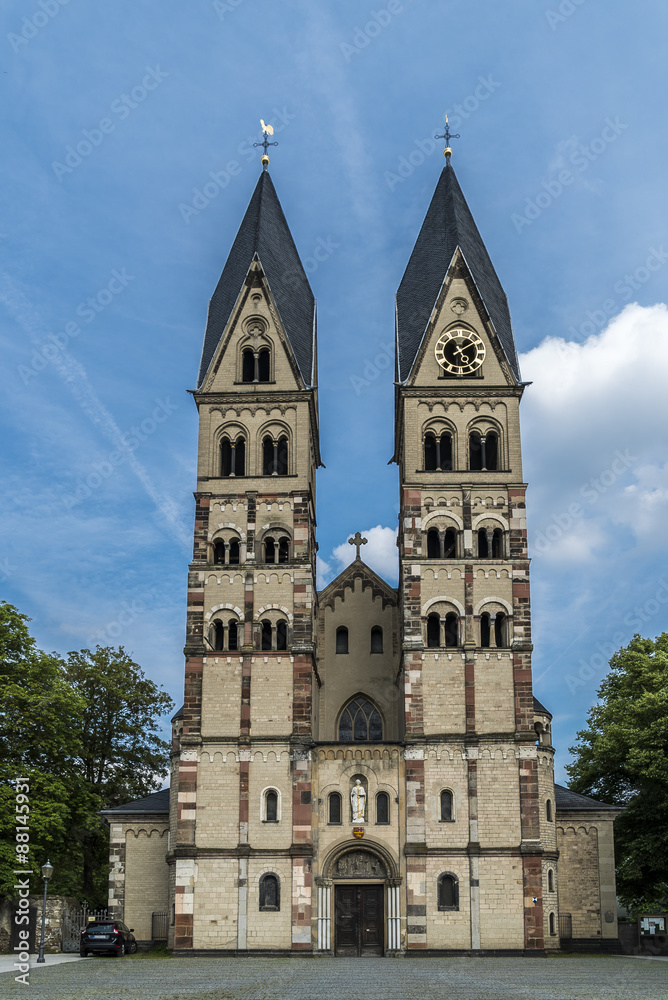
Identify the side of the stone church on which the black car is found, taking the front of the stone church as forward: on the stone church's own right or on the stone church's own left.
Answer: on the stone church's own right

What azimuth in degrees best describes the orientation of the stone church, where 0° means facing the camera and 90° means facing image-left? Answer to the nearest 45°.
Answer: approximately 0°
